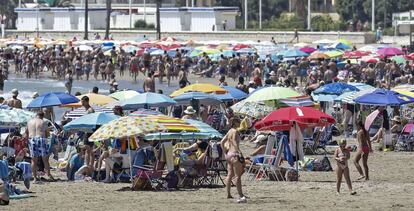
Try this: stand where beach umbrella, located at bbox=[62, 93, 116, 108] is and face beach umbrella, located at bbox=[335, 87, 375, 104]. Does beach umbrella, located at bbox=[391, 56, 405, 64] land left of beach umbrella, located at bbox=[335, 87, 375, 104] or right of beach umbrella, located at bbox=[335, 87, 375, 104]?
left

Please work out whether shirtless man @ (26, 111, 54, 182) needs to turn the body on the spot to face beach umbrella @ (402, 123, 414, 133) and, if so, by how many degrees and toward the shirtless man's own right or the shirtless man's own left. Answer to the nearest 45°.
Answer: approximately 45° to the shirtless man's own right

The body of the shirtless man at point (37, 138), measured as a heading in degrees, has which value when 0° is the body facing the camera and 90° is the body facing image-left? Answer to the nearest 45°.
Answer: approximately 180°

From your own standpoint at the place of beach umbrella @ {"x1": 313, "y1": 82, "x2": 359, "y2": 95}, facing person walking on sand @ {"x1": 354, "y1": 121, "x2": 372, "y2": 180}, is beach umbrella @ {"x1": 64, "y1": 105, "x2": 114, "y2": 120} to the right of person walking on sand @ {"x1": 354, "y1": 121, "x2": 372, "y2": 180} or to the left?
right

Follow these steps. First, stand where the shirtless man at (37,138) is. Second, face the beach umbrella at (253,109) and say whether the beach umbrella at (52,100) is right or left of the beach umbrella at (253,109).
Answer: left
